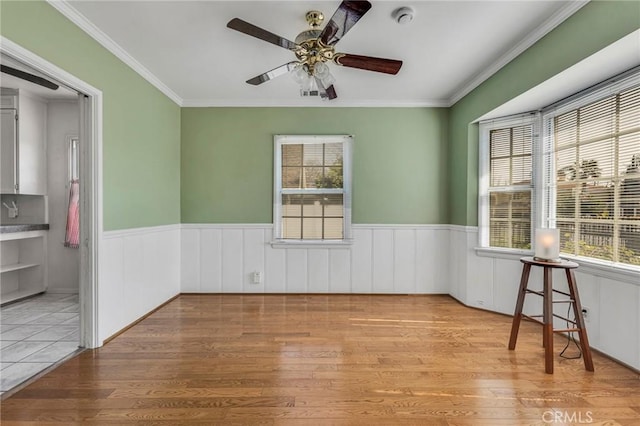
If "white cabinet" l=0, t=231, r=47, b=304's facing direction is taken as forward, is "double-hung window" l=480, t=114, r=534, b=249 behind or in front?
in front

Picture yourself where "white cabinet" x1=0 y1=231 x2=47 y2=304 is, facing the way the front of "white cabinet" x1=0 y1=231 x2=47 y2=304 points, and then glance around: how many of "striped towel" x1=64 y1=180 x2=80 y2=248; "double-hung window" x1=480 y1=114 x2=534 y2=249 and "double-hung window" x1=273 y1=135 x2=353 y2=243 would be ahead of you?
3

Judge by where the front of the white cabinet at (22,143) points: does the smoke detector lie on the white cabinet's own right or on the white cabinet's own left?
on the white cabinet's own left

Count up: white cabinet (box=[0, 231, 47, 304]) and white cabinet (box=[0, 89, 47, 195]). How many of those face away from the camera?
0

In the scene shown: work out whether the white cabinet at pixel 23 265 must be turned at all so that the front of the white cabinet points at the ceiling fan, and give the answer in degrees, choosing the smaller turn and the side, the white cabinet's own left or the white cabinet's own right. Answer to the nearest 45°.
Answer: approximately 45° to the white cabinet's own right

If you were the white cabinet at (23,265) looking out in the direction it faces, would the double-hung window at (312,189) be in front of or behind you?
in front

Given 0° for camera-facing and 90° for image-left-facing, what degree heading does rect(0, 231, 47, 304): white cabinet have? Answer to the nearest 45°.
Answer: approximately 315°
